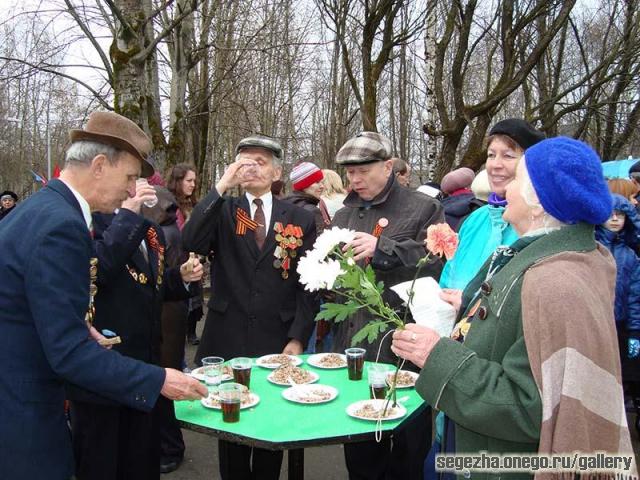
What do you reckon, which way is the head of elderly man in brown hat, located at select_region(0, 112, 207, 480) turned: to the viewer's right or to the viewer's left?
to the viewer's right

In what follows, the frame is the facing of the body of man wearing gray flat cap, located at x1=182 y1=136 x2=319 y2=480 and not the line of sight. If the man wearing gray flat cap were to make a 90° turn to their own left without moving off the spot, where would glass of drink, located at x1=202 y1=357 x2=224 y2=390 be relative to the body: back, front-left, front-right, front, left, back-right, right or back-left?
right

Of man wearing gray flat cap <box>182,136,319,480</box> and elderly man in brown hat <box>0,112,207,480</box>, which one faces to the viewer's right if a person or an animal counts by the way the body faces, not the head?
the elderly man in brown hat

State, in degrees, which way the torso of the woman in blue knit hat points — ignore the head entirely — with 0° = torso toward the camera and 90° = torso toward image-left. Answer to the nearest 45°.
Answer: approximately 90°

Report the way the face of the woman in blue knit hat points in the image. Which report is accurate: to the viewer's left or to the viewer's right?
to the viewer's left

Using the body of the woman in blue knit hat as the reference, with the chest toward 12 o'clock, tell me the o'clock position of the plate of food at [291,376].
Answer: The plate of food is roughly at 1 o'clock from the woman in blue knit hat.

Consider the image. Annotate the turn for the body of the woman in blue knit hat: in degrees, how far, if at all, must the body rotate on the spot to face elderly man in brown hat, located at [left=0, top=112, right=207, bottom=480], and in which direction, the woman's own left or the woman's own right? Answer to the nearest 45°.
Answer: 0° — they already face them

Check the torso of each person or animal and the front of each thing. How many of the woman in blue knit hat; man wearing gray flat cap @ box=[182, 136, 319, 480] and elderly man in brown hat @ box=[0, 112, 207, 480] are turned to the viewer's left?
1

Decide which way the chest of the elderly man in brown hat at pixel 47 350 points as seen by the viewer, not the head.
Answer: to the viewer's right

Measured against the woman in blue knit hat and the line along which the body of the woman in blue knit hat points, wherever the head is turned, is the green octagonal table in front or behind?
in front

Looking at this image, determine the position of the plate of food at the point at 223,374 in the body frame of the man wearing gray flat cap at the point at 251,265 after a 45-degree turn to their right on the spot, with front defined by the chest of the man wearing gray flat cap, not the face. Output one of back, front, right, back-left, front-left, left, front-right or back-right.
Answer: front-left

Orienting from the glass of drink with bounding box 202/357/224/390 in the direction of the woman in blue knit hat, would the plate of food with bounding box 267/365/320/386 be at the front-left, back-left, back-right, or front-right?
front-left

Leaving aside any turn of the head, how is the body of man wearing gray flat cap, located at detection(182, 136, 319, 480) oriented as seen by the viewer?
toward the camera

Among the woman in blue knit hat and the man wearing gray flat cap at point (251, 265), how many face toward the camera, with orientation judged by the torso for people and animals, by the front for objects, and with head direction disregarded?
1

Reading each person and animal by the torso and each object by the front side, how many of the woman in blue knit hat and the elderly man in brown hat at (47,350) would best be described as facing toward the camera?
0

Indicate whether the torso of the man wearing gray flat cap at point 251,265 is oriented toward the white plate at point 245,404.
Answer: yes

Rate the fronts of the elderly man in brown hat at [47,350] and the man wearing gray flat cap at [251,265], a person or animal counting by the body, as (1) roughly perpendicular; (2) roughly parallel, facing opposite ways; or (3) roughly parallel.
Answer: roughly perpendicular

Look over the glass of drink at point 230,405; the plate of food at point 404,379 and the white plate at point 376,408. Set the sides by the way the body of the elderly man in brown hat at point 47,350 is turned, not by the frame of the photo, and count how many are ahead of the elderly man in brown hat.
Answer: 3
